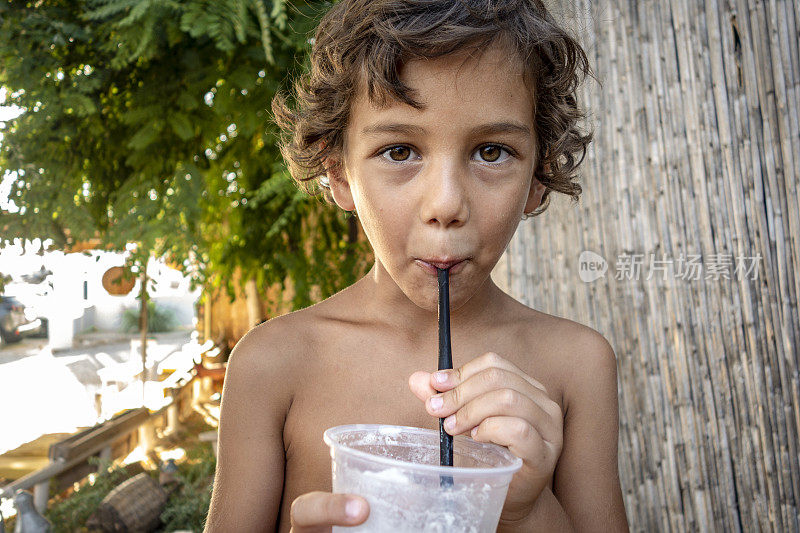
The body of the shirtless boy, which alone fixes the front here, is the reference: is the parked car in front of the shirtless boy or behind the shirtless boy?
behind

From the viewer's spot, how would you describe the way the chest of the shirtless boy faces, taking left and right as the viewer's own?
facing the viewer

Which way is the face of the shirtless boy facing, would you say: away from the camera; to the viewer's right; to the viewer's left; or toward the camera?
toward the camera

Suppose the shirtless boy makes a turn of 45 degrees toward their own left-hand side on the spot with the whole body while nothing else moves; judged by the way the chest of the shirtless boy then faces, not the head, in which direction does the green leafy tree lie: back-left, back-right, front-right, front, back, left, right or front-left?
back
